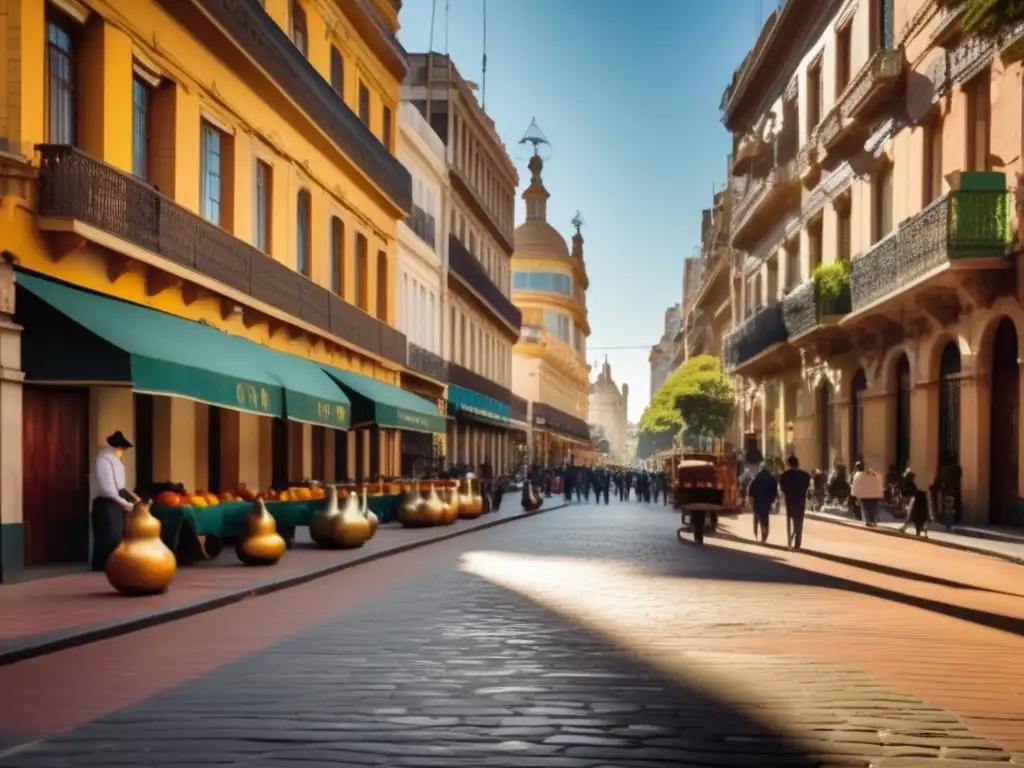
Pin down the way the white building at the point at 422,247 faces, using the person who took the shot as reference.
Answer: facing to the right of the viewer

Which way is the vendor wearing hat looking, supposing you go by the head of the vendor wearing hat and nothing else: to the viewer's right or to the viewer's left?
to the viewer's right

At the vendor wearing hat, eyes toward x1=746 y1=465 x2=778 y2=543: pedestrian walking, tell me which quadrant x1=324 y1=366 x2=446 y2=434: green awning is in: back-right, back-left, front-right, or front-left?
front-left

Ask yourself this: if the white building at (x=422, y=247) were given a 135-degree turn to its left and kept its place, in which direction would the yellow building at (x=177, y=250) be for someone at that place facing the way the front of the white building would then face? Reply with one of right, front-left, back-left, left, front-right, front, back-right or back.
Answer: back-left

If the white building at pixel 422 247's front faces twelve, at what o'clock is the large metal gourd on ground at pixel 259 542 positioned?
The large metal gourd on ground is roughly at 3 o'clock from the white building.

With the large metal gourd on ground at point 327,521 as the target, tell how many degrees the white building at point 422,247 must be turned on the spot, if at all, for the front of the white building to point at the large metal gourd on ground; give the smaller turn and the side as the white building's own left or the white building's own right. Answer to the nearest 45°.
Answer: approximately 90° to the white building's own right

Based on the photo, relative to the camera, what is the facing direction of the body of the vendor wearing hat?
to the viewer's right

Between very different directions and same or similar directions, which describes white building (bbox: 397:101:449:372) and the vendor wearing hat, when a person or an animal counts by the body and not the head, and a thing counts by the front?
same or similar directions

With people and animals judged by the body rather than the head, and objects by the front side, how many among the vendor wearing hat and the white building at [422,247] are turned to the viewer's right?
2
